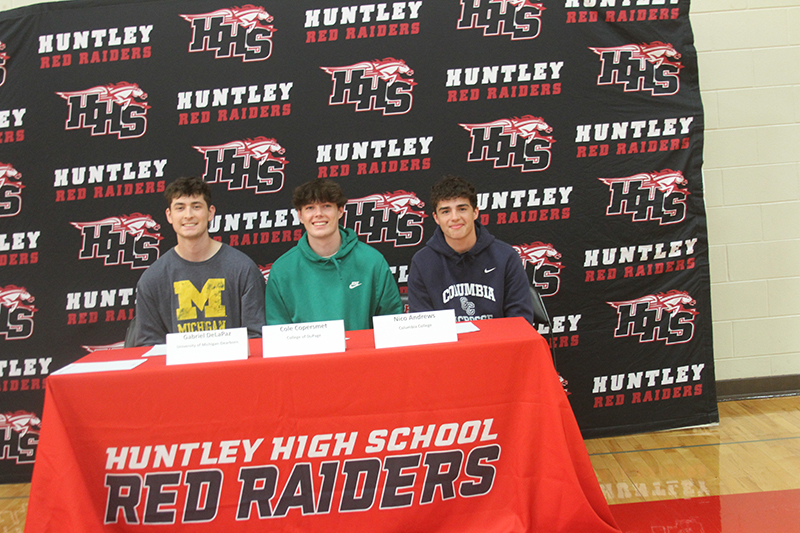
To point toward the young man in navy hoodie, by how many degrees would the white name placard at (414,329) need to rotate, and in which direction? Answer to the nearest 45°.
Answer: approximately 180°

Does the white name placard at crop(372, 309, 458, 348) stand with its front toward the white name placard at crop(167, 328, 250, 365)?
no

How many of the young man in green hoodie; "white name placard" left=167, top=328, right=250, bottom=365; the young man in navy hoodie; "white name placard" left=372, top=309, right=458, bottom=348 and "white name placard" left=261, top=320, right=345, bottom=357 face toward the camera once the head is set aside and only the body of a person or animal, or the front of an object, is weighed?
5

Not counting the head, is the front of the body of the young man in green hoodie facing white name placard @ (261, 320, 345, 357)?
yes

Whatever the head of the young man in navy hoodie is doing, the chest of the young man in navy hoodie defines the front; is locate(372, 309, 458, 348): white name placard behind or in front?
in front

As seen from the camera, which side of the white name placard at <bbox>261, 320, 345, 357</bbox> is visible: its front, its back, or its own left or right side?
front

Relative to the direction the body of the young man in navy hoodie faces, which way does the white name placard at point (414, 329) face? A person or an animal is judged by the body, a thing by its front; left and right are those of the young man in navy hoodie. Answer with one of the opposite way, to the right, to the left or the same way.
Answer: the same way

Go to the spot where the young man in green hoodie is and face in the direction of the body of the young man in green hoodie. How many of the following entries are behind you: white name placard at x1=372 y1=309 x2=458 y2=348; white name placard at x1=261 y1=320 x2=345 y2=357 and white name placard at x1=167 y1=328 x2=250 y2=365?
0

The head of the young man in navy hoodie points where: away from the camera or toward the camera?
toward the camera

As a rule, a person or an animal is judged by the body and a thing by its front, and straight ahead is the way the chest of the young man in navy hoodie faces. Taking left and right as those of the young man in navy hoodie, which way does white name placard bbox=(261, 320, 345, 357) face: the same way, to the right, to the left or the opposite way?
the same way

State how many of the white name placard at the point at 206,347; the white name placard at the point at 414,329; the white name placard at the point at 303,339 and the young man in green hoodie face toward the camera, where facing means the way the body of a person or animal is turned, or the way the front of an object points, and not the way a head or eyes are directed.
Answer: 4

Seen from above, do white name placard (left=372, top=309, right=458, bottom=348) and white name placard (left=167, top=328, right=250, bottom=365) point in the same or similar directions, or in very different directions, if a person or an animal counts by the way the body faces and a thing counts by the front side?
same or similar directions

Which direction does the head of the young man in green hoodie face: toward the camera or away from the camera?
toward the camera

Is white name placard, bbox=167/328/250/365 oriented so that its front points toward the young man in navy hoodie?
no

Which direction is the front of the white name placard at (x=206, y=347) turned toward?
toward the camera

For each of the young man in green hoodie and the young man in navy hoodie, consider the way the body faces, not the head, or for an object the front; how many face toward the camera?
2

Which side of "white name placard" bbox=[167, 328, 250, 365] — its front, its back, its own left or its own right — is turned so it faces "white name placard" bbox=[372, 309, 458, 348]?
left

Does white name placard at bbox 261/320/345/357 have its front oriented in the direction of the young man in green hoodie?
no
